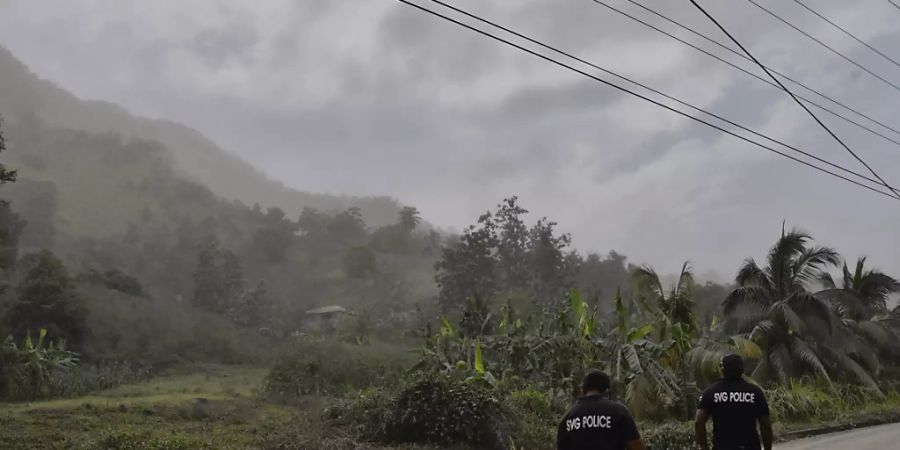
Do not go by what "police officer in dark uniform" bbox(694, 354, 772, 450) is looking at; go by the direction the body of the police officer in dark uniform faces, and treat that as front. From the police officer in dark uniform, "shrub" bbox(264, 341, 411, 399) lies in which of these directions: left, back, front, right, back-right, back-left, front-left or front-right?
front-left

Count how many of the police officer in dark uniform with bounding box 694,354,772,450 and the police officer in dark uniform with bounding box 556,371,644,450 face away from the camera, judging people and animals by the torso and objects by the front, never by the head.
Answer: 2

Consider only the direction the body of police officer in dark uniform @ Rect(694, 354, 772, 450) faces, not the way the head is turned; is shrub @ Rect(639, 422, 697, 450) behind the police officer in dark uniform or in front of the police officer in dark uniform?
in front

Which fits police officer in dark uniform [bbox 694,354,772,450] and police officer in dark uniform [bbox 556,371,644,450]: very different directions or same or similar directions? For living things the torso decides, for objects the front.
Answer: same or similar directions

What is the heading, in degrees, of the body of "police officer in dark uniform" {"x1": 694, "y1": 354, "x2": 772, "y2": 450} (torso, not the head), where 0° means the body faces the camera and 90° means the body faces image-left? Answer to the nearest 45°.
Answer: approximately 180°

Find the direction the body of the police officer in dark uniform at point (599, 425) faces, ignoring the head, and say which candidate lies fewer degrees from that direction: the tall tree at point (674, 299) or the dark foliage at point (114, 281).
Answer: the tall tree

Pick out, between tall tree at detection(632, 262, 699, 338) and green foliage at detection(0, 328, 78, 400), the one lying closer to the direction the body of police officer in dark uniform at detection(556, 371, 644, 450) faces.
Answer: the tall tree

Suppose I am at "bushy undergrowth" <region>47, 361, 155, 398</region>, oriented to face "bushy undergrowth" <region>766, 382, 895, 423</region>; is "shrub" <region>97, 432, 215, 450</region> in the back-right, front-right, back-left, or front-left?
front-right

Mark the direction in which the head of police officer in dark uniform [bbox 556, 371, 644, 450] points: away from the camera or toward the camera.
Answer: away from the camera

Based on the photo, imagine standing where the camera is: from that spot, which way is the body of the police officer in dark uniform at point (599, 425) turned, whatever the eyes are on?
away from the camera

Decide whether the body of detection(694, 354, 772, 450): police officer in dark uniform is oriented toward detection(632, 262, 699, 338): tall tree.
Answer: yes

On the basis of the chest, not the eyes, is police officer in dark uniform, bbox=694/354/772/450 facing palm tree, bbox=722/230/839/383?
yes

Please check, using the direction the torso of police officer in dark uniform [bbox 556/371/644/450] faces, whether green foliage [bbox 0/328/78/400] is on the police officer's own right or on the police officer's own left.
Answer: on the police officer's own left
